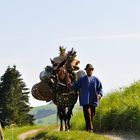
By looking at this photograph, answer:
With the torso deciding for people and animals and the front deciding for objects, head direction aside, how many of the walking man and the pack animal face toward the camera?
2

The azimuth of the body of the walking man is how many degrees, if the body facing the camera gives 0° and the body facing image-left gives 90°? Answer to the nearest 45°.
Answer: approximately 0°

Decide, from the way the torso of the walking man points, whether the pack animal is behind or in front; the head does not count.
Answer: behind
